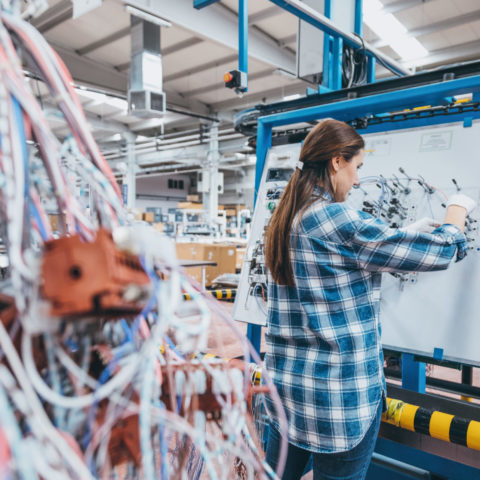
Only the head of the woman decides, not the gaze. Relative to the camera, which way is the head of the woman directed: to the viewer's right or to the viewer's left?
to the viewer's right

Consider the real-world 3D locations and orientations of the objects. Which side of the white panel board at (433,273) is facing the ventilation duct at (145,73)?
right

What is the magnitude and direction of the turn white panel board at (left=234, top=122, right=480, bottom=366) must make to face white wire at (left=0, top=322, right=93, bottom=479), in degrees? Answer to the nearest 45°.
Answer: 0° — it already faces it

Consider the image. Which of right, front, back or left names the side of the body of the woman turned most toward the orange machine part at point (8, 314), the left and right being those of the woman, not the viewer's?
back

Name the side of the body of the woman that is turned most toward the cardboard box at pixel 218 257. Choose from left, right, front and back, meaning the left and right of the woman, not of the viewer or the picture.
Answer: left

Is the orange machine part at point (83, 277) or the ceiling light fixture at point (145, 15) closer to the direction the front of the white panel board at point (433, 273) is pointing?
the orange machine part

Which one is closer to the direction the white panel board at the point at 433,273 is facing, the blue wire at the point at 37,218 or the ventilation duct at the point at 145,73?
the blue wire

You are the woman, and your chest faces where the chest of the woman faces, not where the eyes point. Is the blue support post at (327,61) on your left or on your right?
on your left

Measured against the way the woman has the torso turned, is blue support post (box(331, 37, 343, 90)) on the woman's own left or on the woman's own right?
on the woman's own left

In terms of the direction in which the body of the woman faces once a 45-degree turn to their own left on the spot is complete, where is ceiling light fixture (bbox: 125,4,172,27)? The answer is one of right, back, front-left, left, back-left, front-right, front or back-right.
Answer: front-left

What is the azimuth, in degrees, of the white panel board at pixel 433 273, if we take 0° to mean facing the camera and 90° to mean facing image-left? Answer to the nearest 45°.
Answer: approximately 45°

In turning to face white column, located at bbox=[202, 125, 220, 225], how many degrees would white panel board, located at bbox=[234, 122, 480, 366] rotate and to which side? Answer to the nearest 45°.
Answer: approximately 90° to its right

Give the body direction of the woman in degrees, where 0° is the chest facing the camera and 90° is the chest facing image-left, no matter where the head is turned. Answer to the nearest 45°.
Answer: approximately 225°

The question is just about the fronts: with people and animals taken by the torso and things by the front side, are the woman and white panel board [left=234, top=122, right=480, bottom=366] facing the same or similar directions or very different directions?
very different directions
